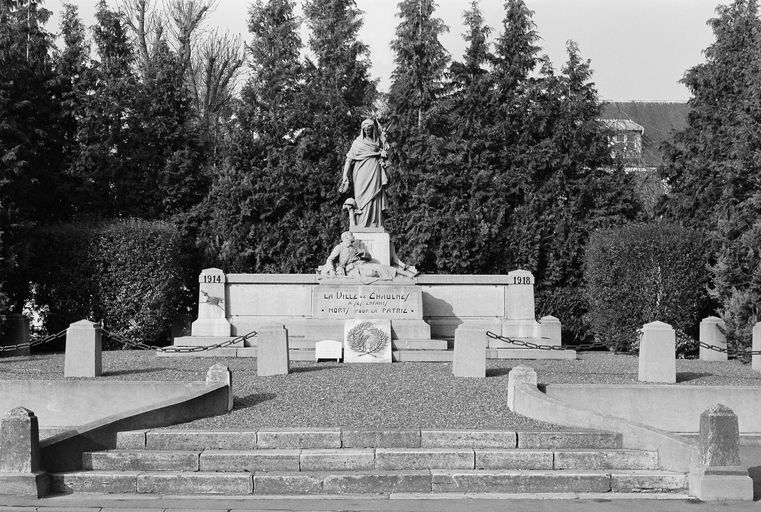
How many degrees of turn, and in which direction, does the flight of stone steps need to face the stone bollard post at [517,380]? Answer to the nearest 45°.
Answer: approximately 135° to its left

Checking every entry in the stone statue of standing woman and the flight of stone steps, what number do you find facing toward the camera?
2

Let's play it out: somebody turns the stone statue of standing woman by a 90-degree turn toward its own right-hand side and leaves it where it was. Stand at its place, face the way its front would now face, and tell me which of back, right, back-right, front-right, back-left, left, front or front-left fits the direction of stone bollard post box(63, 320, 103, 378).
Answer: front-left

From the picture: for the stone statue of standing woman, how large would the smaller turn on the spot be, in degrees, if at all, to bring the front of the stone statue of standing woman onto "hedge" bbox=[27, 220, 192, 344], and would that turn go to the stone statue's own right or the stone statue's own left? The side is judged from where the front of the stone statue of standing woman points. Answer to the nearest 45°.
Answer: approximately 90° to the stone statue's own right

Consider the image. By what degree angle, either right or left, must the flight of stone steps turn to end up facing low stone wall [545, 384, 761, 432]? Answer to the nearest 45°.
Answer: approximately 135° to its left

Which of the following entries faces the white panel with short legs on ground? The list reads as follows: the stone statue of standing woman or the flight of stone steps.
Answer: the stone statue of standing woman

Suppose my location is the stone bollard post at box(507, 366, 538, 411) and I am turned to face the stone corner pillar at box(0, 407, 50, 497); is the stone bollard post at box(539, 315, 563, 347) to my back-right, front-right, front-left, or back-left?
back-right

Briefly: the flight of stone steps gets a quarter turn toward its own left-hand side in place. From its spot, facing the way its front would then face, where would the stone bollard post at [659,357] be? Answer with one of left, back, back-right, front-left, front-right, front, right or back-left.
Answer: front-left

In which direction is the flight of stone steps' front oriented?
toward the camera

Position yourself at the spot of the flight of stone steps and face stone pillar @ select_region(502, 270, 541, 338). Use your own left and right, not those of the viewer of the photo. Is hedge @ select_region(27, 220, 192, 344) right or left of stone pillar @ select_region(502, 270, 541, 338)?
left

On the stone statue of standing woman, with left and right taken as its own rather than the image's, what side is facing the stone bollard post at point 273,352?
front

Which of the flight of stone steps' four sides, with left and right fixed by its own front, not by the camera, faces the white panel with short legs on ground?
back

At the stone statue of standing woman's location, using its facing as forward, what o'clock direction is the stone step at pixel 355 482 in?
The stone step is roughly at 12 o'clock from the stone statue of standing woman.

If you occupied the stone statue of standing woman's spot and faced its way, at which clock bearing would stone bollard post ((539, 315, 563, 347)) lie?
The stone bollard post is roughly at 9 o'clock from the stone statue of standing woman.

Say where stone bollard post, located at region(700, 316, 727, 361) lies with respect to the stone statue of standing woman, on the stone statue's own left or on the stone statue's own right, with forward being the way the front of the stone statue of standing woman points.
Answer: on the stone statue's own left

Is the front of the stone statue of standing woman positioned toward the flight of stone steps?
yes

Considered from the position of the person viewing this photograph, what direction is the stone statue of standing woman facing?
facing the viewer

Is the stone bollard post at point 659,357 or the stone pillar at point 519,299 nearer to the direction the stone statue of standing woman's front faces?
the stone bollard post

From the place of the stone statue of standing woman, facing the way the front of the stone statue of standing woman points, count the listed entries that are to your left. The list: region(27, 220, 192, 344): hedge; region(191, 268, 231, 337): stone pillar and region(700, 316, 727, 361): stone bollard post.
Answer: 1
